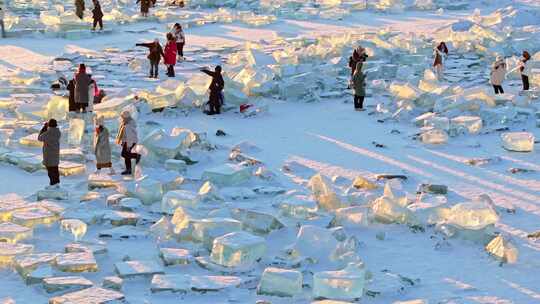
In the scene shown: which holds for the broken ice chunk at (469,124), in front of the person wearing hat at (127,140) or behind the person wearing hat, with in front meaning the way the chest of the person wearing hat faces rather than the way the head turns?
behind

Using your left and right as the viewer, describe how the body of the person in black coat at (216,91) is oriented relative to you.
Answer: facing to the left of the viewer

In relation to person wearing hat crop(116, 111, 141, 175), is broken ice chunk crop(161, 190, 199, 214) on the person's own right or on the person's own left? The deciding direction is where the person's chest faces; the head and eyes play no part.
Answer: on the person's own left

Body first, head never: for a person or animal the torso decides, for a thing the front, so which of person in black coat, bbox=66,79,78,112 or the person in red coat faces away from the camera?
the person in red coat
